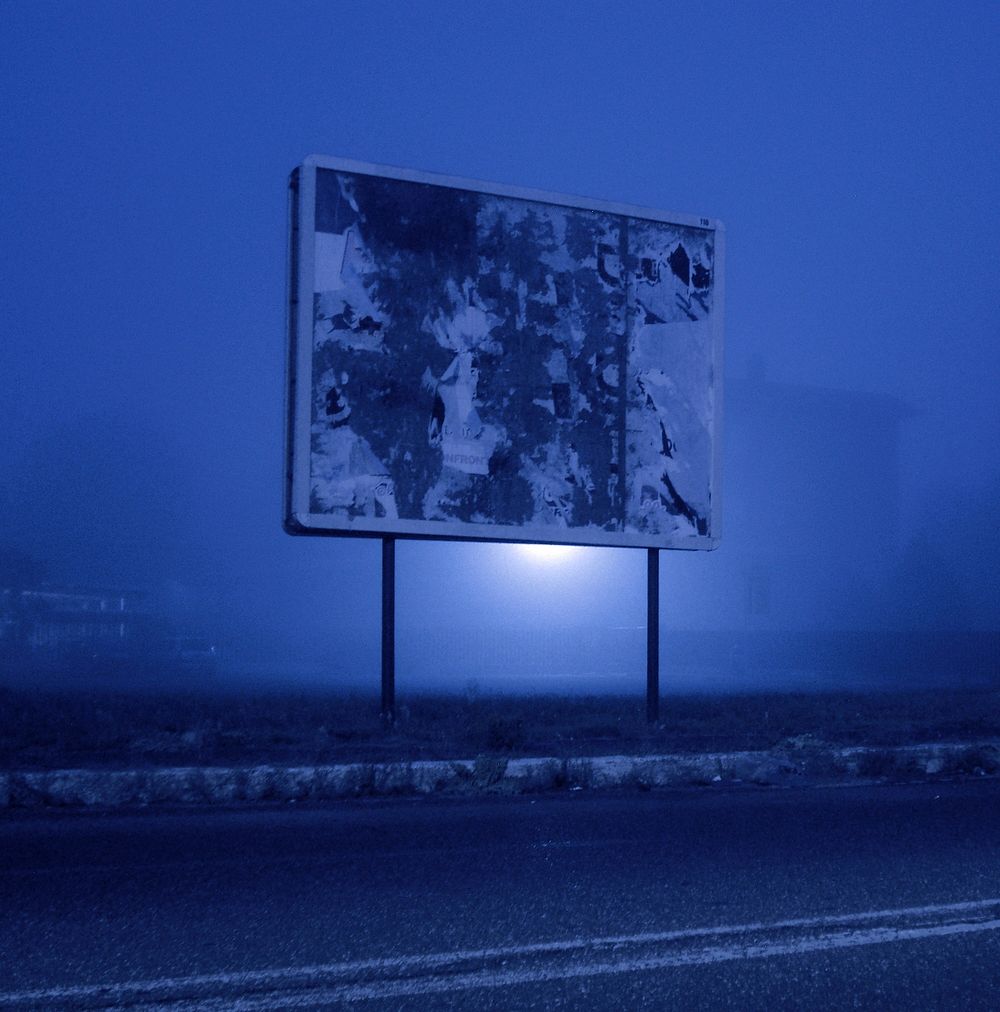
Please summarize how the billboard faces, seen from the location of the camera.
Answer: facing the viewer and to the right of the viewer
